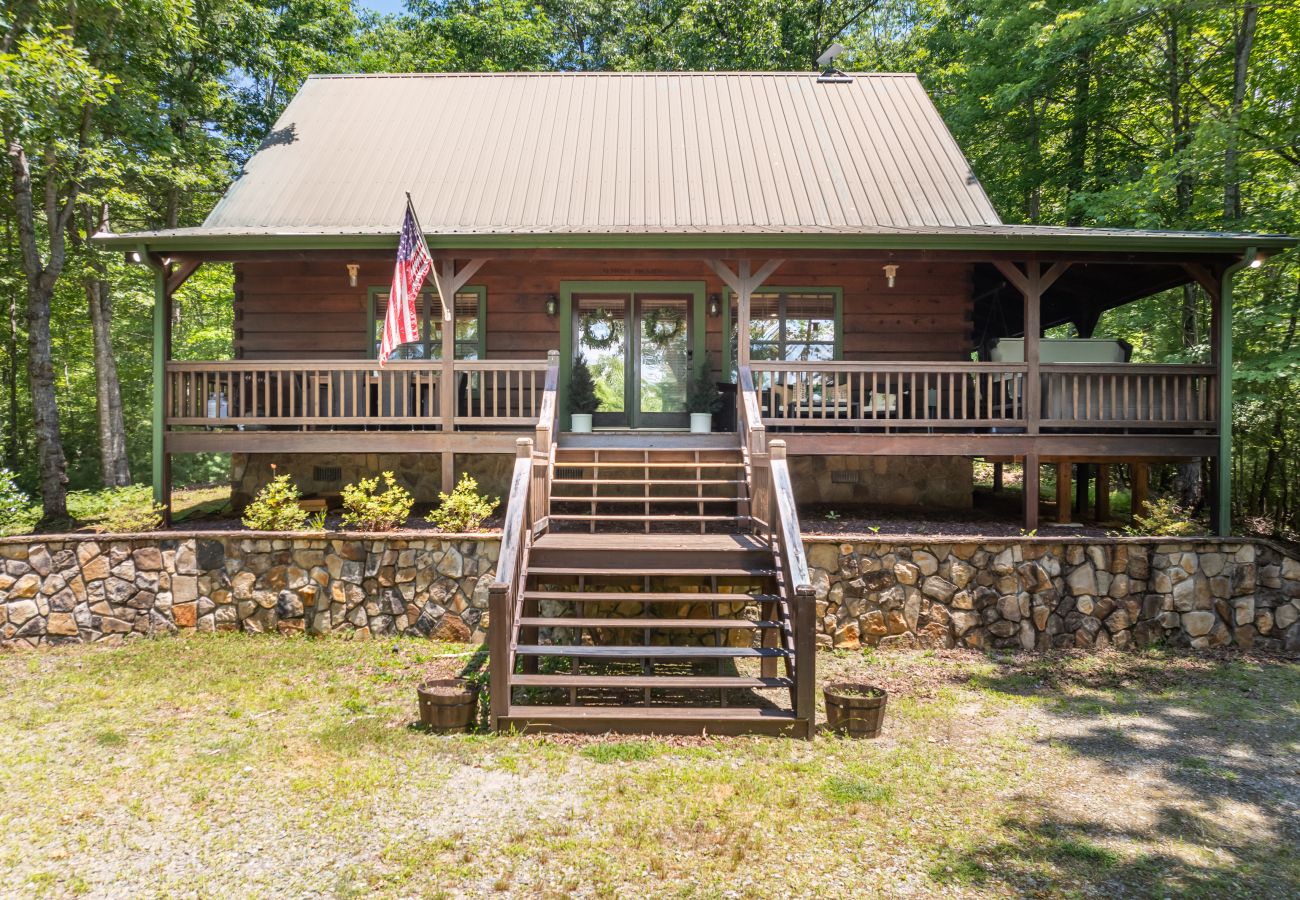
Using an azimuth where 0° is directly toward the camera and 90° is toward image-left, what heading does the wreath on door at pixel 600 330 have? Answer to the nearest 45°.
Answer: approximately 0°

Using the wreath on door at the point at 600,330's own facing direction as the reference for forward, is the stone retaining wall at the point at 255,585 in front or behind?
in front

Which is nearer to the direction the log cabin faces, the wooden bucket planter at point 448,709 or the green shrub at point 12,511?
the wooden bucket planter

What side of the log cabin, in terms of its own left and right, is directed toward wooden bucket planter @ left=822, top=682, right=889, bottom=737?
front

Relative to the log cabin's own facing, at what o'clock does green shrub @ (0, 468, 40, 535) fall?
The green shrub is roughly at 2 o'clock from the log cabin.

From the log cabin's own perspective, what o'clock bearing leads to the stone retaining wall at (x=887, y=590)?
The stone retaining wall is roughly at 11 o'clock from the log cabin.

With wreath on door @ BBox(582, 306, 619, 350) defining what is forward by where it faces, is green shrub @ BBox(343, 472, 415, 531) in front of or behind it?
in front

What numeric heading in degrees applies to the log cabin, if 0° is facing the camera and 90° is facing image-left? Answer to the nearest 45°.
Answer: approximately 0°

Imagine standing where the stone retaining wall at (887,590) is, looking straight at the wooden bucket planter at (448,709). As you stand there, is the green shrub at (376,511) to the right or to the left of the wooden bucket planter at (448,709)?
right

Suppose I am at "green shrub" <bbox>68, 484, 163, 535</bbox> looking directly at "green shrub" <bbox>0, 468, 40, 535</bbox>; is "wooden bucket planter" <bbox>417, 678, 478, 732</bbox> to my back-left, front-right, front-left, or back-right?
back-left
